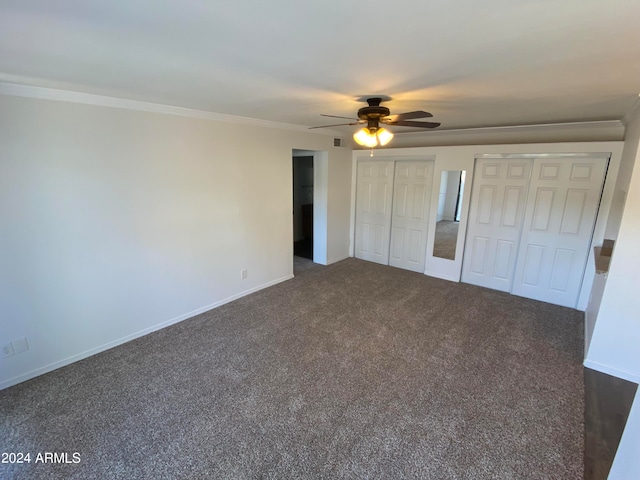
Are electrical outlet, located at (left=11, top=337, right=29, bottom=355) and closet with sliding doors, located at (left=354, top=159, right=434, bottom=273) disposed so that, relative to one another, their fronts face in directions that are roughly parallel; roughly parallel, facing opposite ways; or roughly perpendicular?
roughly perpendicular

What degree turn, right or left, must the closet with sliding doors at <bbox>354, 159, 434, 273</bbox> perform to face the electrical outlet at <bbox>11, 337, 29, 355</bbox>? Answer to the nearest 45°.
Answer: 0° — it already faces it

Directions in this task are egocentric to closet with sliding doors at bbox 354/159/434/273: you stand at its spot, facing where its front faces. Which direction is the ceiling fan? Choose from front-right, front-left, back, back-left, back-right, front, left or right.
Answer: front-left

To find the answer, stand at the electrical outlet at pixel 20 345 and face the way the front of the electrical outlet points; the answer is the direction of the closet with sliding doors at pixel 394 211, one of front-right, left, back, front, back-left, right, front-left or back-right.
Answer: left

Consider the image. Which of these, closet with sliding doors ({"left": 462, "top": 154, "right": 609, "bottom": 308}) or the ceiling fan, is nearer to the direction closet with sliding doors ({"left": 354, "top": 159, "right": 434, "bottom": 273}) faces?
the ceiling fan

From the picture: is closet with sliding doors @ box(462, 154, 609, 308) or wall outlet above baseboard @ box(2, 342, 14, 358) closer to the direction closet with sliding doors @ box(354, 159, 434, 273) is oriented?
the wall outlet above baseboard

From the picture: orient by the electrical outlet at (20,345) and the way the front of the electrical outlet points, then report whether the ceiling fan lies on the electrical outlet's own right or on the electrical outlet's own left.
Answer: on the electrical outlet's own left

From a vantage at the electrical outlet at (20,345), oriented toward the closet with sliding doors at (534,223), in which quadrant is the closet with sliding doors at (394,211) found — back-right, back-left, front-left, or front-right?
front-left

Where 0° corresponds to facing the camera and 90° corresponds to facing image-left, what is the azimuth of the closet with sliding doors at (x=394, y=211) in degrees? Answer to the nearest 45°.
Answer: approximately 45°

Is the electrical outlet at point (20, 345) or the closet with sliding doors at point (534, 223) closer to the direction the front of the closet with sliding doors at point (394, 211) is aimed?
the electrical outlet

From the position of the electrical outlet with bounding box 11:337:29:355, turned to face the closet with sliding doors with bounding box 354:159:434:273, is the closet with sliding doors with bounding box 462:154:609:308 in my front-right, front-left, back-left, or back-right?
front-right
